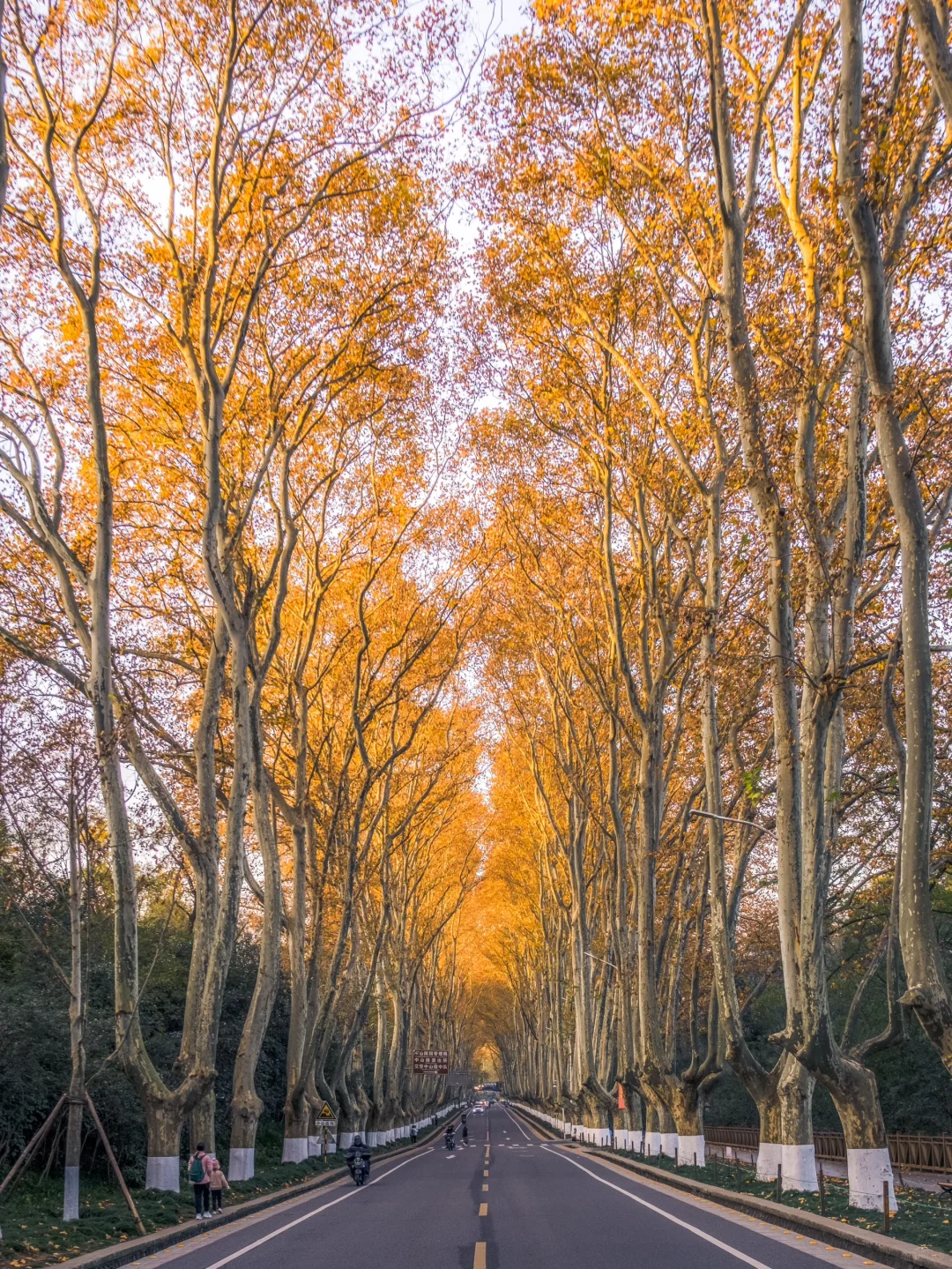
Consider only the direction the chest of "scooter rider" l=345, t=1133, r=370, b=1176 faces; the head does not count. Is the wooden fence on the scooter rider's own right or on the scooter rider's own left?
on the scooter rider's own left

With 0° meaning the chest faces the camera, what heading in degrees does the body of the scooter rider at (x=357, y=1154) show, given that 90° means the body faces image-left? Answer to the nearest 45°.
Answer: approximately 0°

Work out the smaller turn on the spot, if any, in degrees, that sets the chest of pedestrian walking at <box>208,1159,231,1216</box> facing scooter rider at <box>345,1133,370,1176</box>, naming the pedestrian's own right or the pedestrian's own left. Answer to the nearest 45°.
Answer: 0° — they already face them

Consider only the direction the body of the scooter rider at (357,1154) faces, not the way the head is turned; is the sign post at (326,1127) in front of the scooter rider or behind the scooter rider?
behind

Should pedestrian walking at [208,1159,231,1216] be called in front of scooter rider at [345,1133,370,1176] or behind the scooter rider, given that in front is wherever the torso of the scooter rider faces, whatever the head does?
in front

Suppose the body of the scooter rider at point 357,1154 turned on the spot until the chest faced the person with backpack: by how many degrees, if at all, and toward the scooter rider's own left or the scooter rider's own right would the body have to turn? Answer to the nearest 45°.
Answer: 0° — they already face them

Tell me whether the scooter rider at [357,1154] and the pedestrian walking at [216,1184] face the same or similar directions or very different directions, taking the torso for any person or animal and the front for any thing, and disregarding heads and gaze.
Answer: very different directions

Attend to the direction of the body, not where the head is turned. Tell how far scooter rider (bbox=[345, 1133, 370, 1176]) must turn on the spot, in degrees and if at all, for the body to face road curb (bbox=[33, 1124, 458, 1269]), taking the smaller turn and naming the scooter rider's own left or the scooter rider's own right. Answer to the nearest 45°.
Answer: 0° — they already face it

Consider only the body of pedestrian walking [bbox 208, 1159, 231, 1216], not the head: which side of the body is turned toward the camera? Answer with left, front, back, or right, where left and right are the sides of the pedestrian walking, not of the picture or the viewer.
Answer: back

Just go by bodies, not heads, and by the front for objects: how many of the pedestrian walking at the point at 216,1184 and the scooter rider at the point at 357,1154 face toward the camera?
1

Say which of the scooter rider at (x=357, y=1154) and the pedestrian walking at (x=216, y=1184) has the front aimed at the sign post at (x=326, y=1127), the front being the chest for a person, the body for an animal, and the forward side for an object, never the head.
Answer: the pedestrian walking
